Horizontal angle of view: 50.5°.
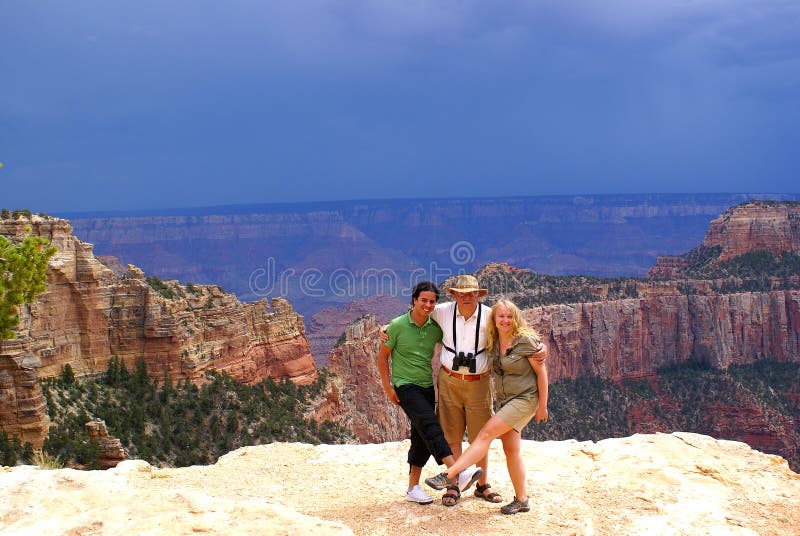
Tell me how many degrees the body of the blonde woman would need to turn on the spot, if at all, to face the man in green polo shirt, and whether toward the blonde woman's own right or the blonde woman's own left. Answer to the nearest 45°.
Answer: approximately 45° to the blonde woman's own right

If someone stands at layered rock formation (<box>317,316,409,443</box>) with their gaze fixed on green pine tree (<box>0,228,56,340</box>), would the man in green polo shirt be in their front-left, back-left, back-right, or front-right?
front-left

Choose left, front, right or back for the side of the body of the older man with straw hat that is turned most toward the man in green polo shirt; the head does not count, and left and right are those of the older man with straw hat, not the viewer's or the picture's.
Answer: right

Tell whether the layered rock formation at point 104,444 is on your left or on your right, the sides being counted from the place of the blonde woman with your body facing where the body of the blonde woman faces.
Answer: on your right

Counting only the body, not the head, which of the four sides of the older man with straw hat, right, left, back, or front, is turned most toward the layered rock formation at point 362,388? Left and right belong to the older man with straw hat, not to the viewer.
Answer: back

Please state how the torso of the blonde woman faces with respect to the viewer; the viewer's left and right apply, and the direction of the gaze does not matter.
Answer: facing the viewer and to the left of the viewer

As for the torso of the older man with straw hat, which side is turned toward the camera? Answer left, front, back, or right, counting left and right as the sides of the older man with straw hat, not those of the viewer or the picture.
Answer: front

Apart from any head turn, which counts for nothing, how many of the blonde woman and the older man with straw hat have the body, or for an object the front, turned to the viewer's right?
0

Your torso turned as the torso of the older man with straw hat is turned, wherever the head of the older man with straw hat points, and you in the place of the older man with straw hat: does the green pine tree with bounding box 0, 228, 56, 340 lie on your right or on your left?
on your right

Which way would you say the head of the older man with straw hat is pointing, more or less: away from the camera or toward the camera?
toward the camera
